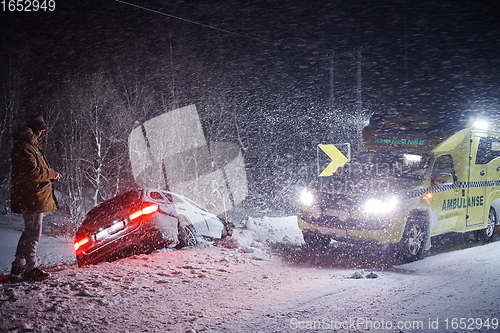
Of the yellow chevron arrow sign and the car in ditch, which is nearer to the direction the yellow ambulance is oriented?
the car in ditch

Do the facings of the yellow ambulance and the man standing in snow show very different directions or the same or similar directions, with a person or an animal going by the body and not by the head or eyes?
very different directions

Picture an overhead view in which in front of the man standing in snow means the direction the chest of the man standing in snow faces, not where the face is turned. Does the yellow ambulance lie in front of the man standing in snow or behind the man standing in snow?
in front

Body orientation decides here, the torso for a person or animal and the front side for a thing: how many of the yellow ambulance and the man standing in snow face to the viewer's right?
1

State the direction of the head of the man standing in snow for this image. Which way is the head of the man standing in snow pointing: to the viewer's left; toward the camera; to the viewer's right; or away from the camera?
to the viewer's right

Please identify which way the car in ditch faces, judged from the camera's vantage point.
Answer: facing away from the viewer and to the right of the viewer

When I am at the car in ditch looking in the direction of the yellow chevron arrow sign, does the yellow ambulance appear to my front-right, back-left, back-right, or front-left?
front-right

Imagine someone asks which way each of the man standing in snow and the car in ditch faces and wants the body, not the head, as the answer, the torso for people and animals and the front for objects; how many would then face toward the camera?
0

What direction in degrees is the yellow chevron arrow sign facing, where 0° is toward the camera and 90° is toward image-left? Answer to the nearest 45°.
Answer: approximately 0°

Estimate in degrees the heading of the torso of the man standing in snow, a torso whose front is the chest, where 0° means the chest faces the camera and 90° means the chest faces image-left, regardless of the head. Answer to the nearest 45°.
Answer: approximately 270°

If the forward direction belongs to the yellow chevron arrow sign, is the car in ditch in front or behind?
in front
